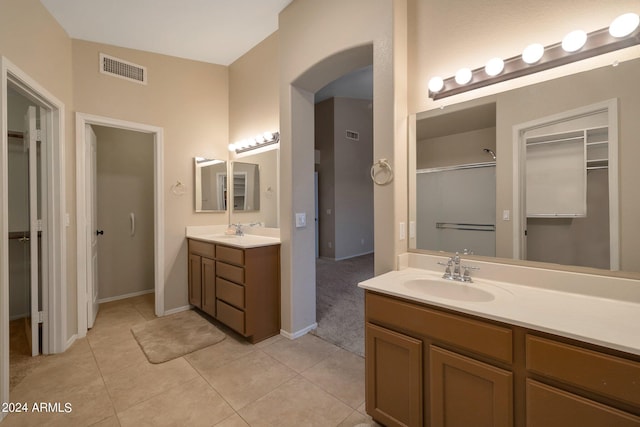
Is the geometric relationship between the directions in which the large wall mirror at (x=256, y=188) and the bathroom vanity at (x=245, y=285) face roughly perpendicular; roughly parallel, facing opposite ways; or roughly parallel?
roughly parallel

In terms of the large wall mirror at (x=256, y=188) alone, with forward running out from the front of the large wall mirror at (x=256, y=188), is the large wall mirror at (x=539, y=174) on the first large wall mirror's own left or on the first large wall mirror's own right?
on the first large wall mirror's own left

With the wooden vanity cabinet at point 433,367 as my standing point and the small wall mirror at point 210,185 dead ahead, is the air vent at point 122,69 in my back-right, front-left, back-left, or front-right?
front-left

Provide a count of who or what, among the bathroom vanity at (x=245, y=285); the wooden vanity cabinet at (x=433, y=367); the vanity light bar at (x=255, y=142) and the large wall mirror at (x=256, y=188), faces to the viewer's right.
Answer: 0

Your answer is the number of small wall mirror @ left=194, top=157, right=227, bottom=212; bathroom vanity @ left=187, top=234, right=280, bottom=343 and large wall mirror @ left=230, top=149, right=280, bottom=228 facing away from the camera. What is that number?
0

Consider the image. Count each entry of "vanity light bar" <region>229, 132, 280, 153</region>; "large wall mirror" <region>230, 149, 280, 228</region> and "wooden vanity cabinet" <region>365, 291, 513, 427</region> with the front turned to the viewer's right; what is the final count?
0

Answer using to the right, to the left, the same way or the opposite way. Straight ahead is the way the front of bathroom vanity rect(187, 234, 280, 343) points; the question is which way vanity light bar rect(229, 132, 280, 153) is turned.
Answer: the same way

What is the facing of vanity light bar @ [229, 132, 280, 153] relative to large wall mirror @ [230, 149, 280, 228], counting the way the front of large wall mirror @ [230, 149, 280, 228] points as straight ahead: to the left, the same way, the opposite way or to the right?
the same way

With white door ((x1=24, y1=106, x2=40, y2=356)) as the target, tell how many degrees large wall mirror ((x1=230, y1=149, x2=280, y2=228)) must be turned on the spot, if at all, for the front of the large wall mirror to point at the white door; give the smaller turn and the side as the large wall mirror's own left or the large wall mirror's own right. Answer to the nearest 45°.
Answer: approximately 45° to the large wall mirror's own right

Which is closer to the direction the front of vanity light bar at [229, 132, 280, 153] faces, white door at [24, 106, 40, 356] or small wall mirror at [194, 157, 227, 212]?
the white door

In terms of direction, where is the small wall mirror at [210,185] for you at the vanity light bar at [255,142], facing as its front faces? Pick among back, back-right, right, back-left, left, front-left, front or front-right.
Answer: right

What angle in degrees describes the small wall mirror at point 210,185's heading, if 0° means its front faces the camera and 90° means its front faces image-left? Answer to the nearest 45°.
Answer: approximately 315°

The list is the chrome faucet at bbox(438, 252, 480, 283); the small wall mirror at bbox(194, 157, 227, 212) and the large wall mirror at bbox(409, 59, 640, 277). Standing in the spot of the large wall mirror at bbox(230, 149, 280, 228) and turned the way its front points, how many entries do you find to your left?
2

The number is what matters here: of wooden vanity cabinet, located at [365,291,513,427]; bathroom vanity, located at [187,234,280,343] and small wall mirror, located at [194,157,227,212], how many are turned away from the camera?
0

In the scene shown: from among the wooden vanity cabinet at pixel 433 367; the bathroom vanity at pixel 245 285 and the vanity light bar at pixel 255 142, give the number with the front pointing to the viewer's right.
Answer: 0

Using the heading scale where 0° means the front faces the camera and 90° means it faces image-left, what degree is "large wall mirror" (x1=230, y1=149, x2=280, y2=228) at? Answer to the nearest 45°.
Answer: approximately 45°
